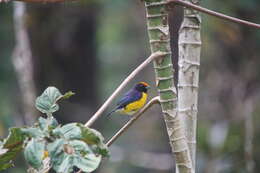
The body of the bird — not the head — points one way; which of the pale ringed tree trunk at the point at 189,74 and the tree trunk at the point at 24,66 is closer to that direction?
the pale ringed tree trunk

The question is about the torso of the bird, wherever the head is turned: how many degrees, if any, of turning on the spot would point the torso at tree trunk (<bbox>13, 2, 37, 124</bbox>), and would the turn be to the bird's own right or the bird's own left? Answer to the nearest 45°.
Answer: approximately 135° to the bird's own left

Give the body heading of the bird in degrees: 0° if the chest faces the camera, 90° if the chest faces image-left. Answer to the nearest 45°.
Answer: approximately 270°
